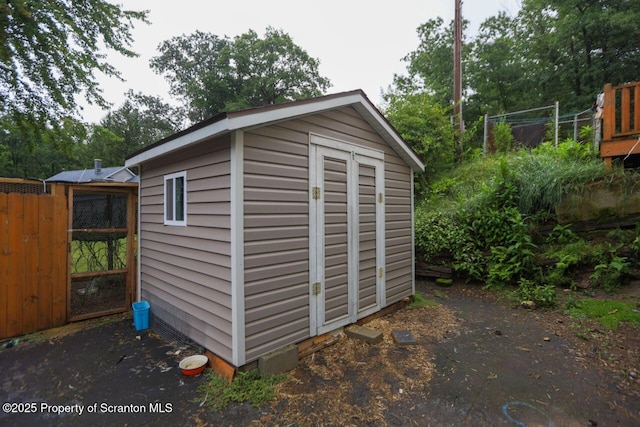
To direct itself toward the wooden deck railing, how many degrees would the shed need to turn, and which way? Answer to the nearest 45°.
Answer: approximately 45° to its left

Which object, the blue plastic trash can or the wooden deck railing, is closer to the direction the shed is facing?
the wooden deck railing

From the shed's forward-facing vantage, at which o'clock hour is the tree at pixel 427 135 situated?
The tree is roughly at 9 o'clock from the shed.

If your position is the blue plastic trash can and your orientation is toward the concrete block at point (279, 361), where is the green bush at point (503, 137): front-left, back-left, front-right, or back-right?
front-left

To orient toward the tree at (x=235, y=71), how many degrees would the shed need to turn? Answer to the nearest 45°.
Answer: approximately 135° to its left

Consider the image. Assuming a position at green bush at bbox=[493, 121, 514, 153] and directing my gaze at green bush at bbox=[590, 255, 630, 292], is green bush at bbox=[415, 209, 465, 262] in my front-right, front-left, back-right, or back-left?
front-right

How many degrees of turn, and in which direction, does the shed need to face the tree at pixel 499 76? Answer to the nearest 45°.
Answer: approximately 90° to its left

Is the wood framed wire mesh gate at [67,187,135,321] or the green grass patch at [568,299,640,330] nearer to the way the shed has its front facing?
the green grass patch

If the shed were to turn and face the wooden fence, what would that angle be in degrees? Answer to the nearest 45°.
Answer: approximately 135° to its right

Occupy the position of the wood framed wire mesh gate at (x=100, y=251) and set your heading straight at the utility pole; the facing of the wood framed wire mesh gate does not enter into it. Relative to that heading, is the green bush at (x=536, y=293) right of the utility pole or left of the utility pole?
right

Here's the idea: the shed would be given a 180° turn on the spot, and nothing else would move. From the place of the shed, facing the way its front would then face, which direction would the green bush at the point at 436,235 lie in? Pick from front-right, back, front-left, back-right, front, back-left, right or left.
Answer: right

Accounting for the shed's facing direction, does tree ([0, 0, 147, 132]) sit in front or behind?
behind

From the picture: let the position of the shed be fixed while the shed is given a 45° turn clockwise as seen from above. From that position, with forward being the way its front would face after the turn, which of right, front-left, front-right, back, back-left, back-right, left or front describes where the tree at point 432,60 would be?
back-left

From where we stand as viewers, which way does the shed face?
facing the viewer and to the right of the viewer

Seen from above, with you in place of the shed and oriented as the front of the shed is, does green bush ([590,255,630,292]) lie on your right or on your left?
on your left
